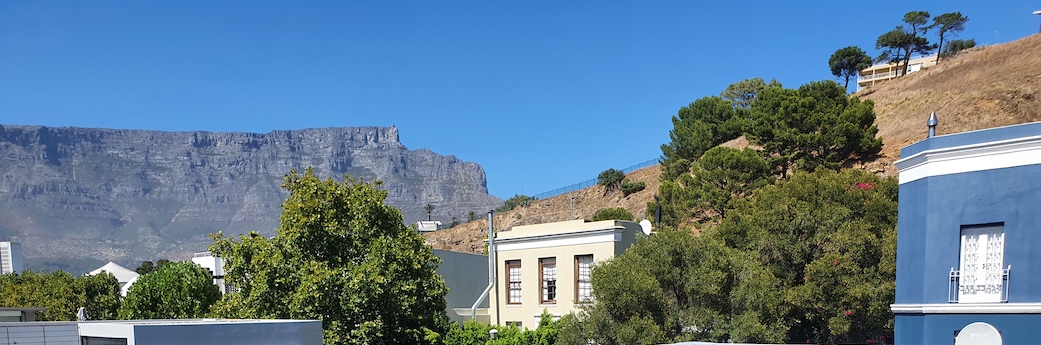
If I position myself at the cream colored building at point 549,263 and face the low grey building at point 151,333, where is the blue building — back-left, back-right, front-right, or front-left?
front-left

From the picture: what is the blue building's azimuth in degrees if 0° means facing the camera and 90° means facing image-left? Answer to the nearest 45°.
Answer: approximately 0°

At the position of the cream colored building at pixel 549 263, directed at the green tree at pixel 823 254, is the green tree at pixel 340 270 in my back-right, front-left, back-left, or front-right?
back-right

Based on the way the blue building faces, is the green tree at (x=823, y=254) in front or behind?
behind

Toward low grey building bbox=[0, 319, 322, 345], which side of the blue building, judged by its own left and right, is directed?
right
